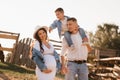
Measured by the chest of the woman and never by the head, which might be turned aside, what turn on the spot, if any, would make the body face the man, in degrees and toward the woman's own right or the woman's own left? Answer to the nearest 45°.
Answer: approximately 90° to the woman's own left

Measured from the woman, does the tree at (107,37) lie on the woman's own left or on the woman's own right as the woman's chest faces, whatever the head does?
on the woman's own left

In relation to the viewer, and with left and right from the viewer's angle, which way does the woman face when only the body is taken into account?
facing the viewer and to the right of the viewer
